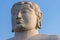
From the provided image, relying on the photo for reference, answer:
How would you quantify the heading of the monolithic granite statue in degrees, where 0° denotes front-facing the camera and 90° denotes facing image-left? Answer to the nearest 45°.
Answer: approximately 45°
